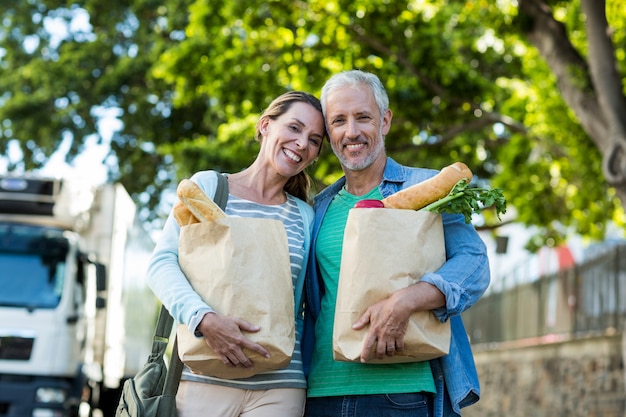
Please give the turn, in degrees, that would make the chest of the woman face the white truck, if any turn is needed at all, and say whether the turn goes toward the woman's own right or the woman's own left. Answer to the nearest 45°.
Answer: approximately 180°

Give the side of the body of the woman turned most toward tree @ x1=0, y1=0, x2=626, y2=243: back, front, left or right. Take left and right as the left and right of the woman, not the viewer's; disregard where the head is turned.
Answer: back

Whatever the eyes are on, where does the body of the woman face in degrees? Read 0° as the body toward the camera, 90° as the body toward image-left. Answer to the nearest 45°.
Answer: approximately 0°

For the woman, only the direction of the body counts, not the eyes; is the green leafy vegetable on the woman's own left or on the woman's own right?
on the woman's own left

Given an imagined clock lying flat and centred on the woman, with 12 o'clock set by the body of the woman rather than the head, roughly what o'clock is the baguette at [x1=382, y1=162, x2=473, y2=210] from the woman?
The baguette is roughly at 10 o'clock from the woman.
